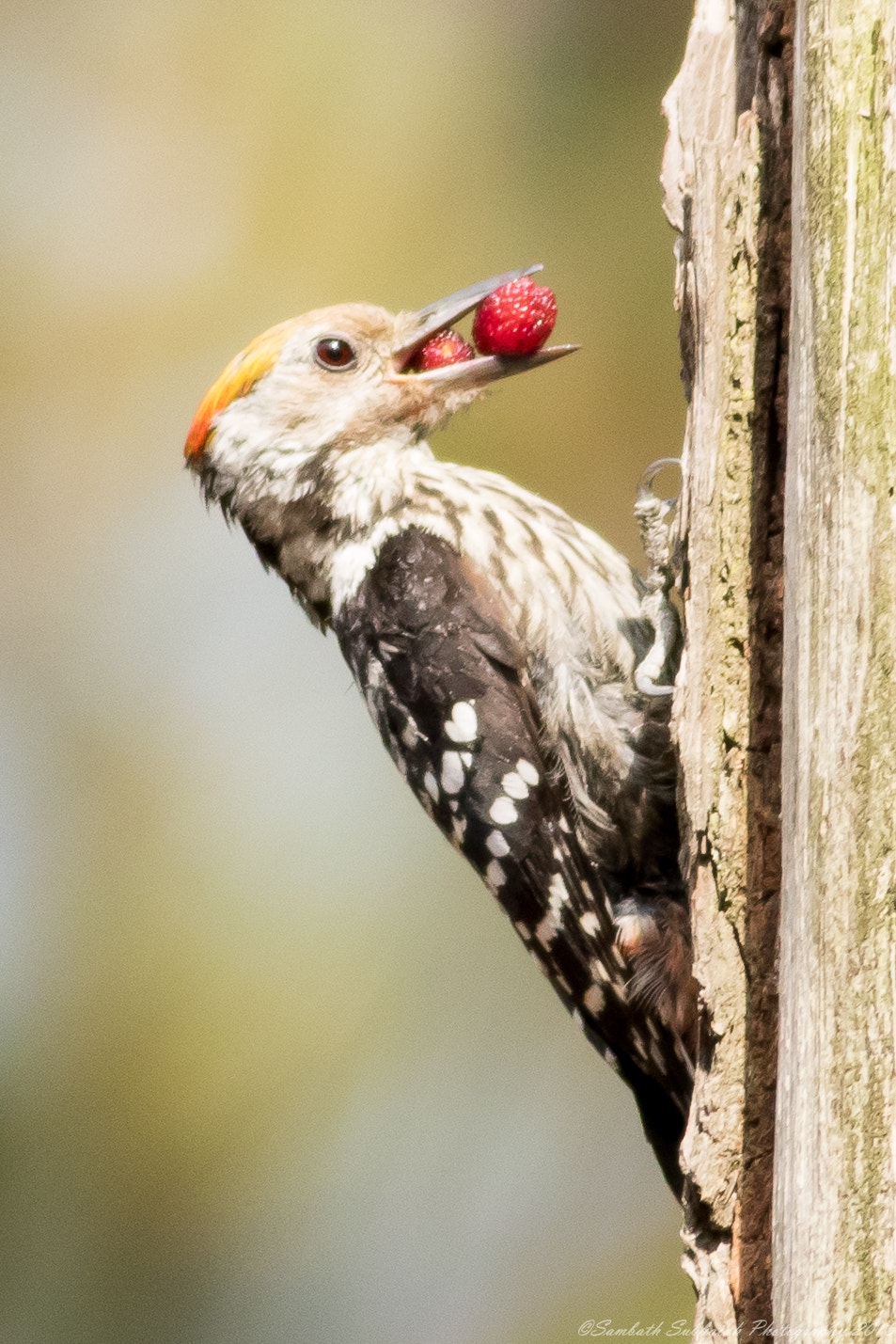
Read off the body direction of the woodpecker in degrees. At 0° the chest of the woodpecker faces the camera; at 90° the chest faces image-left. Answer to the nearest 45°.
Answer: approximately 270°
